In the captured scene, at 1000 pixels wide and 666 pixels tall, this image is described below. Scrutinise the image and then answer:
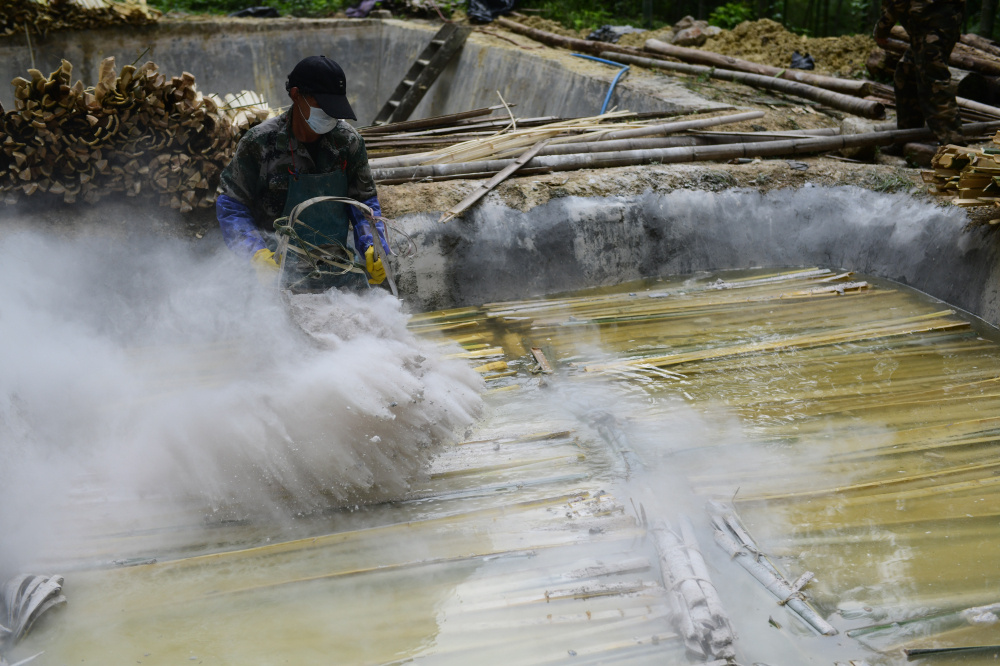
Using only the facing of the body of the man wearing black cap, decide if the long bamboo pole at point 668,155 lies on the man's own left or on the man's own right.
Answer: on the man's own left

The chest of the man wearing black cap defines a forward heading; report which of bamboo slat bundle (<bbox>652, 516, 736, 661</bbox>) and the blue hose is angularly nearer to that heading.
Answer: the bamboo slat bundle

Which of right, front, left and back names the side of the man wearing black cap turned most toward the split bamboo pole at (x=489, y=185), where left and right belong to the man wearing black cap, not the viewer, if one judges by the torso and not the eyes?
left

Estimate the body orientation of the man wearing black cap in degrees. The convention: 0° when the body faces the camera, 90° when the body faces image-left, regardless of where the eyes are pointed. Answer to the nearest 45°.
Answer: approximately 315°

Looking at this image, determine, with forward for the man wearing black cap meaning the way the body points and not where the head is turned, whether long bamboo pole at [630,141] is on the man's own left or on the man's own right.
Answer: on the man's own left

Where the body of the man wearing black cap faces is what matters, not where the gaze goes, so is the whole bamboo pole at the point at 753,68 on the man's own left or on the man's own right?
on the man's own left

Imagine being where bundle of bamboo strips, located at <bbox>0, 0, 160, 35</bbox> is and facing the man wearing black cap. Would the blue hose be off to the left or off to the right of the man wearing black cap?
left

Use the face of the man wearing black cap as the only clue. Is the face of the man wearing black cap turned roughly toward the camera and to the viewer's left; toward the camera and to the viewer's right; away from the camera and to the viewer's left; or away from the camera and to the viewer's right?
toward the camera and to the viewer's right
